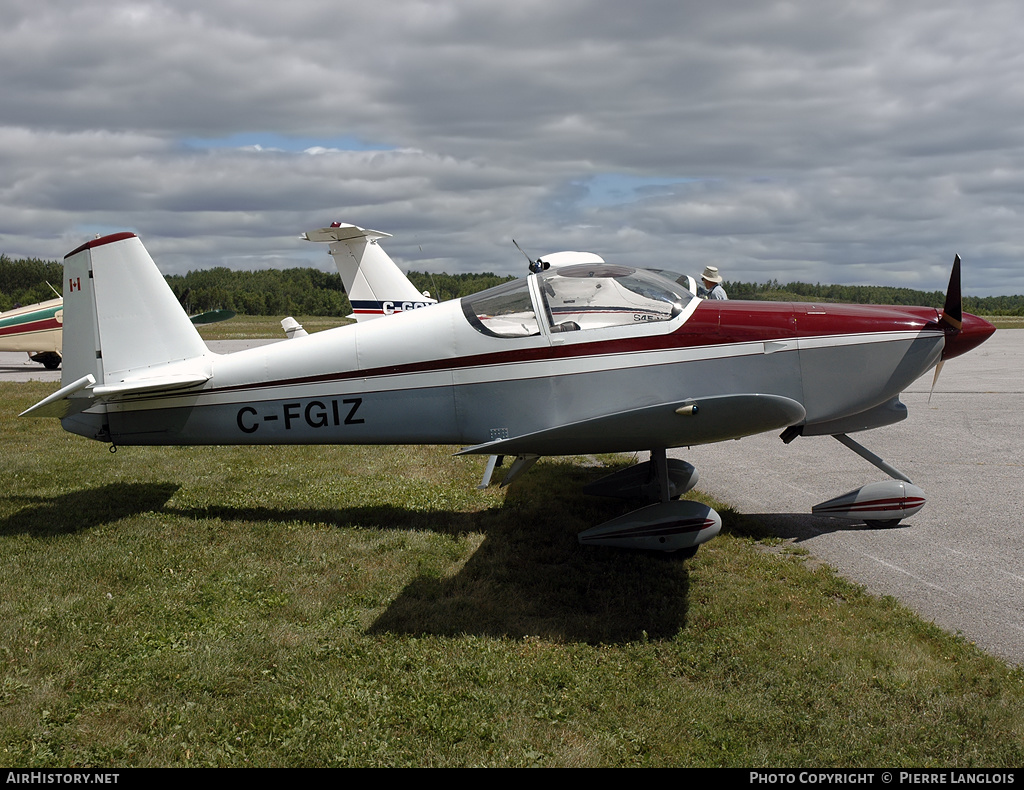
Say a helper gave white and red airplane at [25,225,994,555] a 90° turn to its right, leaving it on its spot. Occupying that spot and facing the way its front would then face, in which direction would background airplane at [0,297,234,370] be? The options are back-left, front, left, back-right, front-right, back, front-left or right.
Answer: back-right

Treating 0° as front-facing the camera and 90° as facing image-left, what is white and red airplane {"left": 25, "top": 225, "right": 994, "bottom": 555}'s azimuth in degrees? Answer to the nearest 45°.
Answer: approximately 270°
